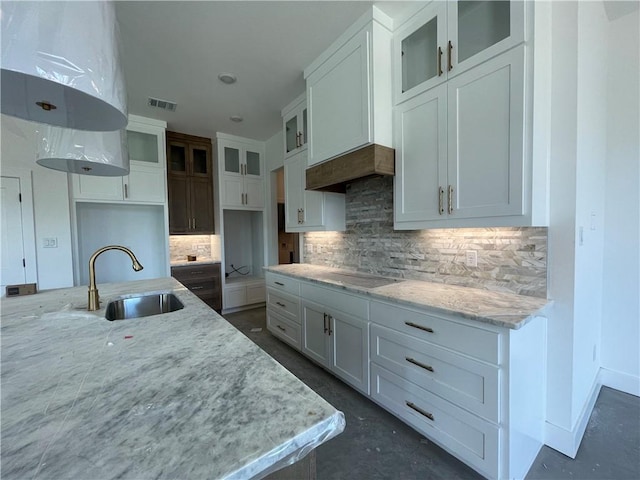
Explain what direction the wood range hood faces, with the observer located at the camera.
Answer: facing the viewer and to the left of the viewer

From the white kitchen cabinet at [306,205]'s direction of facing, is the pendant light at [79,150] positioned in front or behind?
in front

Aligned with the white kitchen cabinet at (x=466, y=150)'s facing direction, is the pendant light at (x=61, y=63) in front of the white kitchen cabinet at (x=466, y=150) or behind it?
in front

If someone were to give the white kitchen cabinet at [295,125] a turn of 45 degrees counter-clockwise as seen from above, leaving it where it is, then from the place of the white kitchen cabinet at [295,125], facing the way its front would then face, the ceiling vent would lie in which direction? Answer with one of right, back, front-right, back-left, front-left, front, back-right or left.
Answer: right

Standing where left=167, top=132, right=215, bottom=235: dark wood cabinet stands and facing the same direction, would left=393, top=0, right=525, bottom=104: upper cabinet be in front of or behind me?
in front

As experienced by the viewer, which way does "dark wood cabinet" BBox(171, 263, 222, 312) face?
facing the viewer

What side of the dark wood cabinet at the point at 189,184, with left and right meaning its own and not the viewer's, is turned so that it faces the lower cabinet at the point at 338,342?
front

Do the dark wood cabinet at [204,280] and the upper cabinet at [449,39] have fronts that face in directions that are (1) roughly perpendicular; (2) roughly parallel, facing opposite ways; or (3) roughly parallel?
roughly perpendicular

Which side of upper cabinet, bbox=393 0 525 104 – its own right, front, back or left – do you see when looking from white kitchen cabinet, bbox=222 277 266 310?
right

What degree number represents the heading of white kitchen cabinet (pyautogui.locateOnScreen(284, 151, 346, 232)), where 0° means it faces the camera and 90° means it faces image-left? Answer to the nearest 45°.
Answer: approximately 45°

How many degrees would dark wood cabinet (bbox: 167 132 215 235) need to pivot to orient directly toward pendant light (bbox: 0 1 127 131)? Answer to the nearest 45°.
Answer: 0° — it already faces it

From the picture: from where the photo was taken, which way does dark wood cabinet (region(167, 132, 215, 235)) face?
toward the camera

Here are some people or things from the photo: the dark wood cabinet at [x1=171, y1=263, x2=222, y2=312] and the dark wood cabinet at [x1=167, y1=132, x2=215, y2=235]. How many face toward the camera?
2

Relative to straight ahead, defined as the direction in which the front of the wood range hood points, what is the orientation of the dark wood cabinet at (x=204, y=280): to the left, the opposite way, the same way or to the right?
to the left
